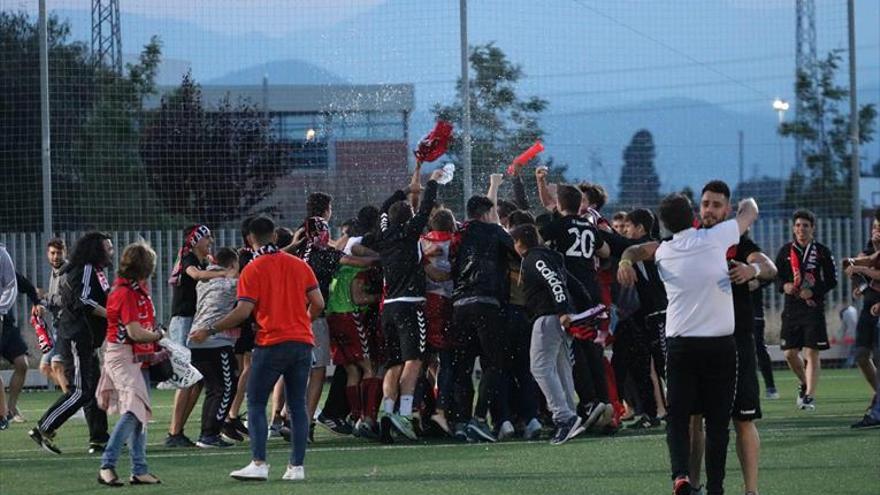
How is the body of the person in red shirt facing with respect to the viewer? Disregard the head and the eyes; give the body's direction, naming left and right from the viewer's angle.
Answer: facing to the right of the viewer

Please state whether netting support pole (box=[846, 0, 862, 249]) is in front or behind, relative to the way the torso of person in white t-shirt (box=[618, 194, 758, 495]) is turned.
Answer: in front

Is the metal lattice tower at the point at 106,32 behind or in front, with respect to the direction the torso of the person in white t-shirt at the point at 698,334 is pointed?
in front

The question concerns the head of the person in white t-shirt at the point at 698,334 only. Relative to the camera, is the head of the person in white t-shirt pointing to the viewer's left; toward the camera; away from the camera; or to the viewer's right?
away from the camera

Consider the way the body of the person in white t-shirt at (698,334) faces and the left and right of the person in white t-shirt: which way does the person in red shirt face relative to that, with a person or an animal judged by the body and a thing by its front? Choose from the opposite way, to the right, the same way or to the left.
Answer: to the right

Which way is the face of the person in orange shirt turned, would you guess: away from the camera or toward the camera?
away from the camera

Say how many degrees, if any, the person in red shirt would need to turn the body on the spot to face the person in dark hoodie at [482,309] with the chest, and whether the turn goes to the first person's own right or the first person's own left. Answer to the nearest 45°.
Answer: approximately 45° to the first person's own left

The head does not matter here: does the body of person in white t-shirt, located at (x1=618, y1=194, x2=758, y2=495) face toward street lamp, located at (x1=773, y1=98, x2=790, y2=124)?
yes

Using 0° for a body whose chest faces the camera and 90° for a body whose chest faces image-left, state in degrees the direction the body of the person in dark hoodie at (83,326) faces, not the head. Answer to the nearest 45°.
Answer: approximately 270°

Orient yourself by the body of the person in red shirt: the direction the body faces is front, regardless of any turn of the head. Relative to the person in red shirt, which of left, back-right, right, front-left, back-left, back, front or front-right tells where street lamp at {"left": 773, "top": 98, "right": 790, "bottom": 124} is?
front-left

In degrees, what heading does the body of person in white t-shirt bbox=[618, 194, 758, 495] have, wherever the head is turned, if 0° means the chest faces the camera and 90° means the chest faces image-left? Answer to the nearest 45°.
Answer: approximately 180°
